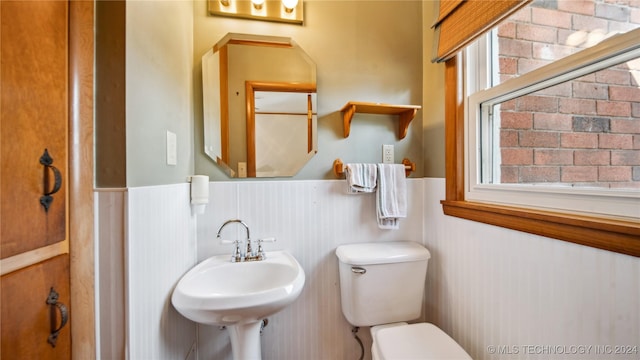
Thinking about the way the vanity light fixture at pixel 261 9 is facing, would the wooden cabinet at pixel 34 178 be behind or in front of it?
in front

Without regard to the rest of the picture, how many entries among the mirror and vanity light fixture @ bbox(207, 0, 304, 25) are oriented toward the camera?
2

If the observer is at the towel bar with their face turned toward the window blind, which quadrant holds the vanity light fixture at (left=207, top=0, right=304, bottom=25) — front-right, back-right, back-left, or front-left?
back-right

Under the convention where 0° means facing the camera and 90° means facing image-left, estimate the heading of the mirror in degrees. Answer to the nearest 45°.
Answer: approximately 0°

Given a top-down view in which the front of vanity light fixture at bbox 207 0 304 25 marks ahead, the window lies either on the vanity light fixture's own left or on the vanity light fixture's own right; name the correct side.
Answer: on the vanity light fixture's own left

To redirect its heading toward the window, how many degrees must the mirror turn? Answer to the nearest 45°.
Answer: approximately 45° to its left

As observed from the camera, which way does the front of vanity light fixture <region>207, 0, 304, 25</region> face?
facing the viewer

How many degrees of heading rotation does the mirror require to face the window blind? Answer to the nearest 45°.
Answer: approximately 45° to its left
